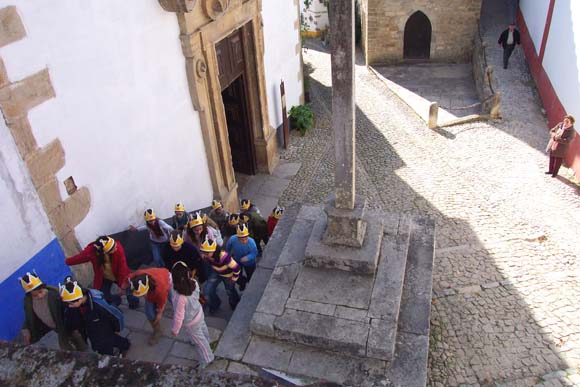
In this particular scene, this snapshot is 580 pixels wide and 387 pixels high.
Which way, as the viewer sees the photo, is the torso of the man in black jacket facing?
toward the camera

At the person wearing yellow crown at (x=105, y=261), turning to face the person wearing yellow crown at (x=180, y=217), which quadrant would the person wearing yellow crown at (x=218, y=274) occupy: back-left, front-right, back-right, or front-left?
front-right
